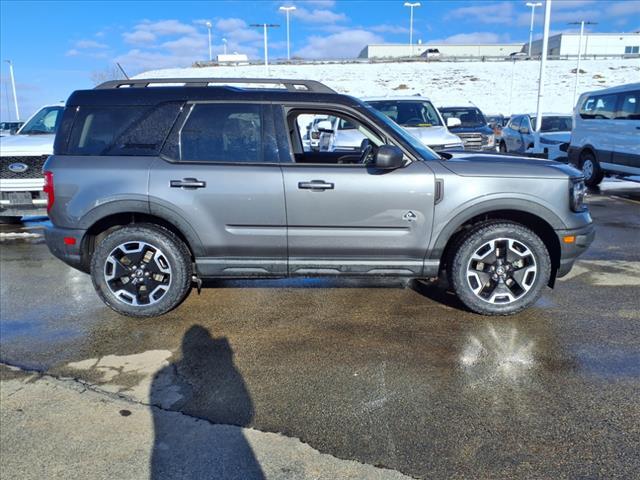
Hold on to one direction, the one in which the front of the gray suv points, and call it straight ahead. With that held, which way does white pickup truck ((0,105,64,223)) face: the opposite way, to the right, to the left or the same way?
to the right

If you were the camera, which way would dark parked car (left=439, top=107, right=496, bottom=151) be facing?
facing the viewer and to the right of the viewer

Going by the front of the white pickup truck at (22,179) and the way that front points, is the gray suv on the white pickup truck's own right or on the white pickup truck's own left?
on the white pickup truck's own left

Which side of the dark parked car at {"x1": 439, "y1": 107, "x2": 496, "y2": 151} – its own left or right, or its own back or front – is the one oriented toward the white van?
front

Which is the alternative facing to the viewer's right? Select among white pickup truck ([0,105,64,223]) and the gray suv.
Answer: the gray suv

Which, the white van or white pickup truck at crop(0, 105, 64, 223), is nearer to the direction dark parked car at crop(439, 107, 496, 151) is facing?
the white van

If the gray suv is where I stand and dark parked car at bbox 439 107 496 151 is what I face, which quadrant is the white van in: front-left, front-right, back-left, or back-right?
front-right

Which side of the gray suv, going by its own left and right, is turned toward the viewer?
right

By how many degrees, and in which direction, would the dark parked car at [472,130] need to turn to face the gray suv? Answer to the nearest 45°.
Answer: approximately 45° to its right

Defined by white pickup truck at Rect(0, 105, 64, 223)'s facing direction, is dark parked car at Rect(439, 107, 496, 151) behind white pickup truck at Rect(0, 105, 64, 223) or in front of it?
behind

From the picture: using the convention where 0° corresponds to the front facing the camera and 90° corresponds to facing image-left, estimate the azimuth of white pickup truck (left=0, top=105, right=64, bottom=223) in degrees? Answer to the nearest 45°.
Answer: approximately 45°

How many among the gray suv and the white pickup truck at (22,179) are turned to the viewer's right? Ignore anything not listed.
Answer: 1

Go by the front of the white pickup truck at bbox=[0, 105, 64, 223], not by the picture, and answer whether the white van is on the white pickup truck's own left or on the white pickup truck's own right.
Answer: on the white pickup truck's own left

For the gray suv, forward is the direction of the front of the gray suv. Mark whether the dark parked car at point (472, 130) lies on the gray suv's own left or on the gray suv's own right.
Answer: on the gray suv's own left
